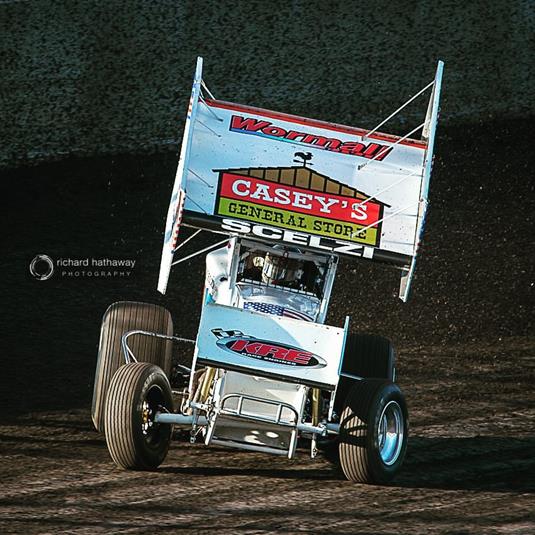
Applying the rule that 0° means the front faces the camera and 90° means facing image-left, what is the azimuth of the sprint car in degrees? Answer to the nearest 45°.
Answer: approximately 0°
